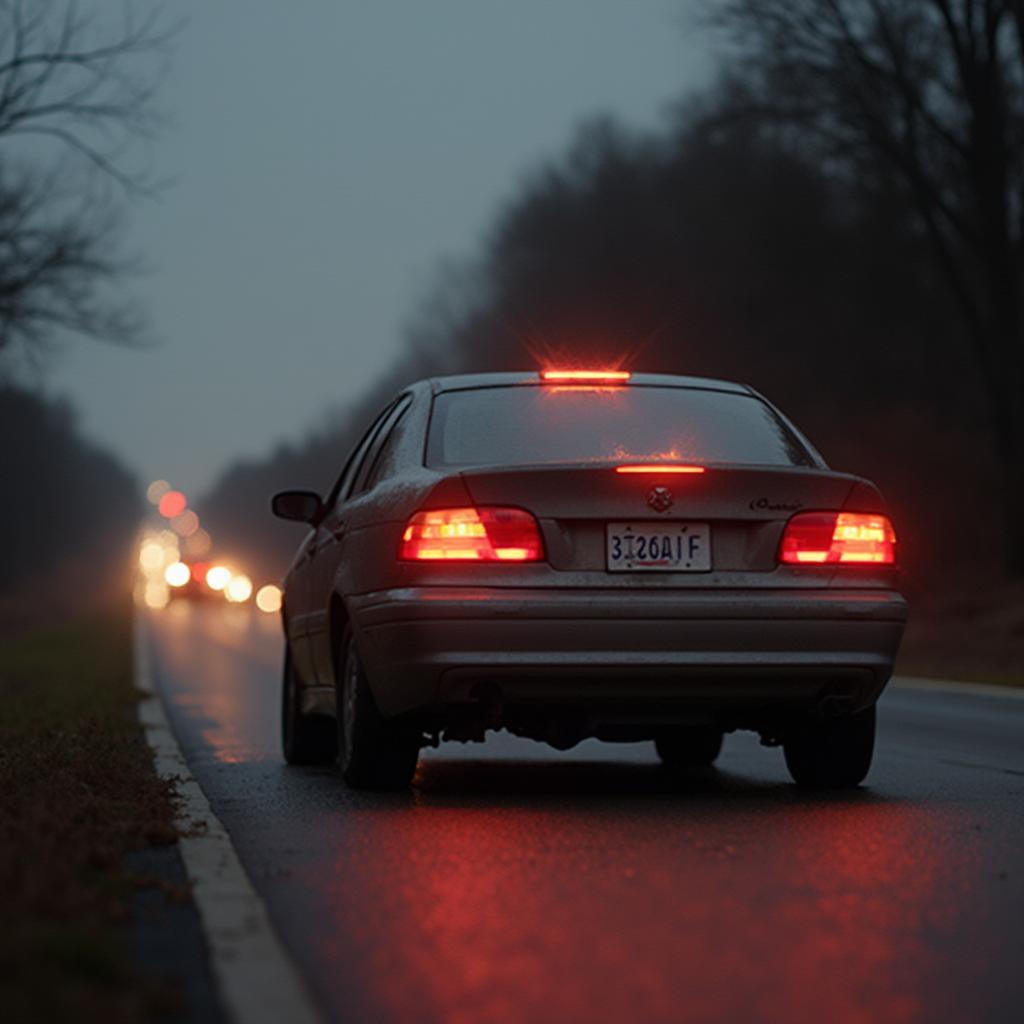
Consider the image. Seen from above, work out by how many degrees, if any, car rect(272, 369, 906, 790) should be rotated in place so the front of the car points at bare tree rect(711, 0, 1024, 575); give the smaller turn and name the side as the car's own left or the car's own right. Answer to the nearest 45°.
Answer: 0° — it already faces it

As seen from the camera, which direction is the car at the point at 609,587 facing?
away from the camera
